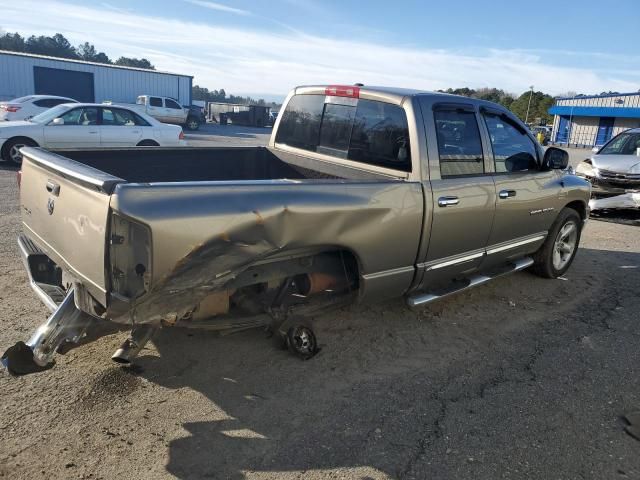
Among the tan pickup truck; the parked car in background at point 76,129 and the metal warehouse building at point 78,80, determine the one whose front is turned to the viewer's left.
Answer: the parked car in background

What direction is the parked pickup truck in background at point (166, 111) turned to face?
to the viewer's right

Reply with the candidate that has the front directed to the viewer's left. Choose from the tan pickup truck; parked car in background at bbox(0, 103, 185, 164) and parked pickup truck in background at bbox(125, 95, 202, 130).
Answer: parked car in background at bbox(0, 103, 185, 164)

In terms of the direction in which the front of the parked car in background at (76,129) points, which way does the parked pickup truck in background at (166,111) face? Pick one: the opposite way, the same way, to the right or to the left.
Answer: the opposite way

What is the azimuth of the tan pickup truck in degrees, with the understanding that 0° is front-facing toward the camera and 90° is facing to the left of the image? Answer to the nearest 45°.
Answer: approximately 225°

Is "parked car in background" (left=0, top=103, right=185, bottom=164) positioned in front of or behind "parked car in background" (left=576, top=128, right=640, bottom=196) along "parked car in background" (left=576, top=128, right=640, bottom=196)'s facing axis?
in front

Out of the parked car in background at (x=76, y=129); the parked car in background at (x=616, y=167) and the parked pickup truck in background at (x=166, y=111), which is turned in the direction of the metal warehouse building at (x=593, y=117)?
the parked pickup truck in background at (x=166, y=111)

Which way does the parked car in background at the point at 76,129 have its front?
to the viewer's left

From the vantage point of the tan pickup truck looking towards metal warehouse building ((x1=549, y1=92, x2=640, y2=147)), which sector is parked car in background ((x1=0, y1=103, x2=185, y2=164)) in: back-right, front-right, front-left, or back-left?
front-left

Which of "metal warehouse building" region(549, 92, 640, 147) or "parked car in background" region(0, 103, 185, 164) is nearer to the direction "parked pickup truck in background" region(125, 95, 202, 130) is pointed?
the metal warehouse building

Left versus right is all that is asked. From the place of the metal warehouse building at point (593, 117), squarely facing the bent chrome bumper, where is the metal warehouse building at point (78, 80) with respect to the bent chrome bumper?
right

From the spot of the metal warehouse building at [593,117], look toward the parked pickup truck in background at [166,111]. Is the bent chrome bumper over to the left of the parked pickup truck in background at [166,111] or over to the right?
left

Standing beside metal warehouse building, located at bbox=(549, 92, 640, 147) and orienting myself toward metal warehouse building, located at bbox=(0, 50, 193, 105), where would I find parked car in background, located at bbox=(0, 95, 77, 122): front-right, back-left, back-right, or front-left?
front-left

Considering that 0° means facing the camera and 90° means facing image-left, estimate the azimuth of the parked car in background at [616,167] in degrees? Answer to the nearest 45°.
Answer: approximately 45°

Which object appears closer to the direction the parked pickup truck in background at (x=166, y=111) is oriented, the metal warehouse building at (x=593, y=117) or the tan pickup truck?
the metal warehouse building

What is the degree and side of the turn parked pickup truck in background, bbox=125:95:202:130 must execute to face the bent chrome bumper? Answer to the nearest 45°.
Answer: approximately 90° to its right
